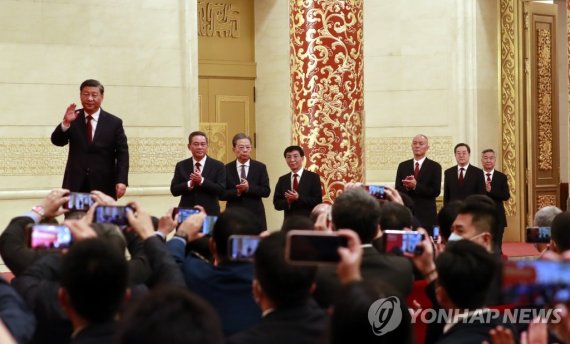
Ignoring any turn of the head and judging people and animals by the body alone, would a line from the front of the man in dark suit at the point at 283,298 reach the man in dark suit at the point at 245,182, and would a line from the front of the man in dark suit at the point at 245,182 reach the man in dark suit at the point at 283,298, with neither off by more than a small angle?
yes

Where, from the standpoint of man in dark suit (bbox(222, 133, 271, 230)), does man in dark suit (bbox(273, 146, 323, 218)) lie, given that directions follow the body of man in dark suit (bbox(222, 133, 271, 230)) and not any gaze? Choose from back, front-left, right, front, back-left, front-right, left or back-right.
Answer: left

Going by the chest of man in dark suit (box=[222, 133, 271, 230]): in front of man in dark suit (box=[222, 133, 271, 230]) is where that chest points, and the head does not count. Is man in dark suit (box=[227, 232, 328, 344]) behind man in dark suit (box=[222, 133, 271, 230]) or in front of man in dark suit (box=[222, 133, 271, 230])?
in front

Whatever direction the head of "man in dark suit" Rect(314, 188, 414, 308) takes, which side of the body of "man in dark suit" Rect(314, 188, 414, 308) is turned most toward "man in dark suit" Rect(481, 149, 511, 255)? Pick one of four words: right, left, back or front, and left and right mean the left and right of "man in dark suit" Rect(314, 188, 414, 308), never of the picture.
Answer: front

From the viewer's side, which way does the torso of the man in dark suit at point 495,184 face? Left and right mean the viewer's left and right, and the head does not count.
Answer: facing the viewer and to the left of the viewer

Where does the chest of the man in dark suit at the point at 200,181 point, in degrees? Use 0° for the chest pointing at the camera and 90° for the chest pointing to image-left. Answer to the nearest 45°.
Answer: approximately 0°

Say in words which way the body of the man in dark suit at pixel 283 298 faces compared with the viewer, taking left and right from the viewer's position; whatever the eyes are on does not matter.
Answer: facing away from the viewer

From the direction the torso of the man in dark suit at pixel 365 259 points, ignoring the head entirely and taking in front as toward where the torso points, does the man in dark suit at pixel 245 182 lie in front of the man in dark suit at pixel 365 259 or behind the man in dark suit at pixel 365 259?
in front

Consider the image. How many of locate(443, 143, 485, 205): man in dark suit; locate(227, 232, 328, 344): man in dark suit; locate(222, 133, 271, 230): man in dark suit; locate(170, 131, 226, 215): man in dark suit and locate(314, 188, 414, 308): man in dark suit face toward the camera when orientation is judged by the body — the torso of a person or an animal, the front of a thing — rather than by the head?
3

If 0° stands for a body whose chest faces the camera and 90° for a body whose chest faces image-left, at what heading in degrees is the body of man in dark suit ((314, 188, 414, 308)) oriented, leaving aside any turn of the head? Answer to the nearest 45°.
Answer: approximately 180°
